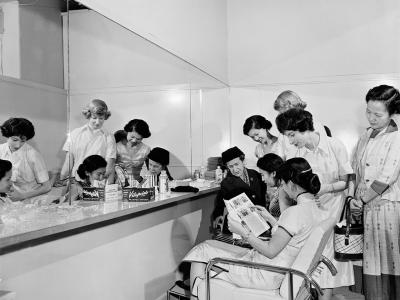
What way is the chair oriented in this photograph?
to the viewer's left

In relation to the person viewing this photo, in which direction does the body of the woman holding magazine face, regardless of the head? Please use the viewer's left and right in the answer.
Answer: facing to the left of the viewer

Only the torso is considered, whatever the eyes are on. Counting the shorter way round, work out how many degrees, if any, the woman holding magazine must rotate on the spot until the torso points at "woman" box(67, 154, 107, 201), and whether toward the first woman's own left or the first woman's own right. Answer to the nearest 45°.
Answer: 0° — they already face them

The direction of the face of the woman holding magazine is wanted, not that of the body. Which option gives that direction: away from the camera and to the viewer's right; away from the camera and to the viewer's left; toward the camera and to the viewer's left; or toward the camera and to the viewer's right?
away from the camera and to the viewer's left

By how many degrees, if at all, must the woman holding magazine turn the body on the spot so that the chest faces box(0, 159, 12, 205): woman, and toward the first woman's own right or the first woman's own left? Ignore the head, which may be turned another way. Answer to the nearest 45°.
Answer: approximately 45° to the first woman's own left

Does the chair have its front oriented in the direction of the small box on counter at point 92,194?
yes

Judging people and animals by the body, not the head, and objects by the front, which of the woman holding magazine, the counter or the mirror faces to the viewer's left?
the woman holding magazine

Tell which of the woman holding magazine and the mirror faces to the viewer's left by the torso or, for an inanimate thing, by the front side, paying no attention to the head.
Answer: the woman holding magazine
